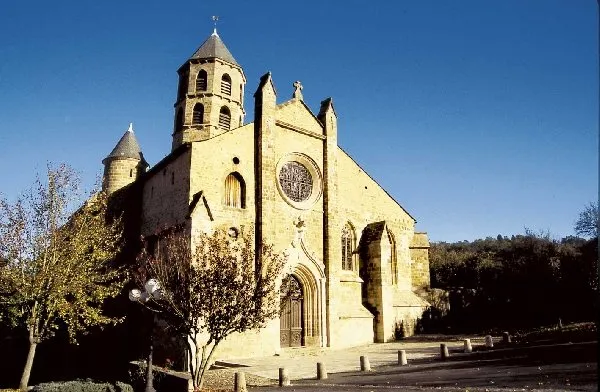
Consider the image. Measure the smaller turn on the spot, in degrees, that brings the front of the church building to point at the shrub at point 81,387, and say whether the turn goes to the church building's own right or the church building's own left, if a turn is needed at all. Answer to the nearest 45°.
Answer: approximately 90° to the church building's own right

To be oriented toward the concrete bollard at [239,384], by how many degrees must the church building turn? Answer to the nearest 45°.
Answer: approximately 45° to its right

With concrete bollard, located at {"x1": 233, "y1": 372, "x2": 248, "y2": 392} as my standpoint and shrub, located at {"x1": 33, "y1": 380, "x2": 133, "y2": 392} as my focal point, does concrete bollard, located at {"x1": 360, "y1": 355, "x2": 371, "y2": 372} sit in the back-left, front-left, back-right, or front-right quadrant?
back-right

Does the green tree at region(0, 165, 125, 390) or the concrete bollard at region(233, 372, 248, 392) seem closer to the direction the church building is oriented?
the concrete bollard
